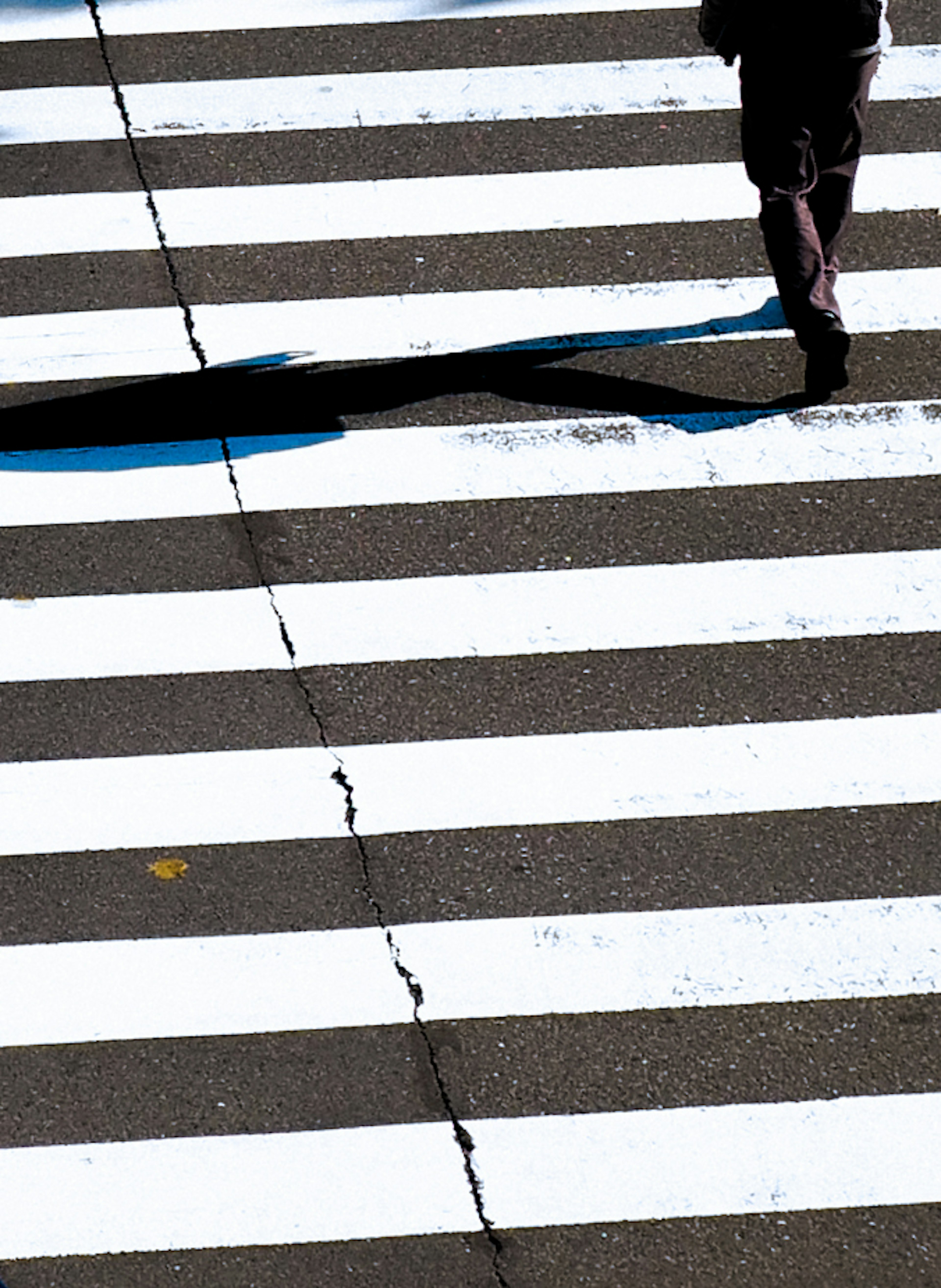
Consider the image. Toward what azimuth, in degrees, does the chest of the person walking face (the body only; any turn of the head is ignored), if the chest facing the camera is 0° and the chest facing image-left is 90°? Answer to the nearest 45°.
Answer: approximately 180°

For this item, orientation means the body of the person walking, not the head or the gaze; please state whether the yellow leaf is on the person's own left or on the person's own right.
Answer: on the person's own left
